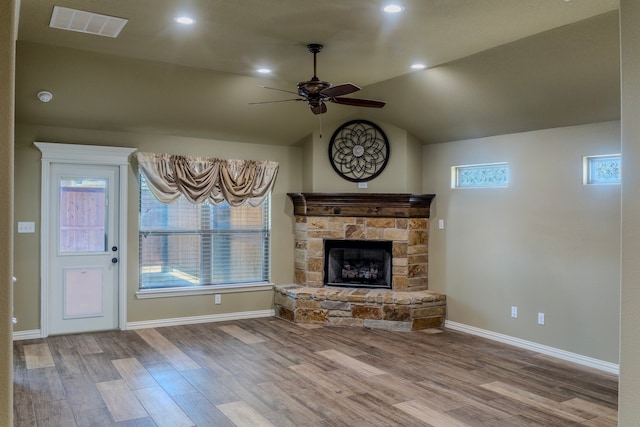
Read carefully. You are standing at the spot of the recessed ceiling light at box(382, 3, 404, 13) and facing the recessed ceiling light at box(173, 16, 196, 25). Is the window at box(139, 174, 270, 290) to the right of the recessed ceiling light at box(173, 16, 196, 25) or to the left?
right

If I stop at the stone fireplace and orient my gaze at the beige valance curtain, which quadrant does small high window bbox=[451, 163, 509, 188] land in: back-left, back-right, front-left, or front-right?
back-left

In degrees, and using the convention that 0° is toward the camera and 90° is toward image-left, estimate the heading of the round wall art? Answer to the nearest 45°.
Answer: approximately 0°

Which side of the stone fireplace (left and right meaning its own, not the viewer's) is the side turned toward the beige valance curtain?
right

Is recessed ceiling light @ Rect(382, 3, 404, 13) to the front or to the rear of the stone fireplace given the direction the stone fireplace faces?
to the front

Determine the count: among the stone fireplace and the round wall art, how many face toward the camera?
2

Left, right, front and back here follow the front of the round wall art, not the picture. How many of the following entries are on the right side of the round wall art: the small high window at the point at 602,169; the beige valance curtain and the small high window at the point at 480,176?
1

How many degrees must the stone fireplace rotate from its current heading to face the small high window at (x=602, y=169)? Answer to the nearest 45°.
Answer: approximately 45° to its left

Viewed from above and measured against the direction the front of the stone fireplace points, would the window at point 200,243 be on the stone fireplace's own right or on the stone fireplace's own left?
on the stone fireplace's own right

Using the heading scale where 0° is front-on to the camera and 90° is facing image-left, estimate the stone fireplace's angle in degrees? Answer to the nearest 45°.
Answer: approximately 0°

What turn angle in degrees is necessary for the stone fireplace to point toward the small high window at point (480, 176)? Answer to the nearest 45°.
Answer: approximately 90° to its left

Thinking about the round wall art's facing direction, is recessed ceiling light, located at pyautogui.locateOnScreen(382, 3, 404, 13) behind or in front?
in front
